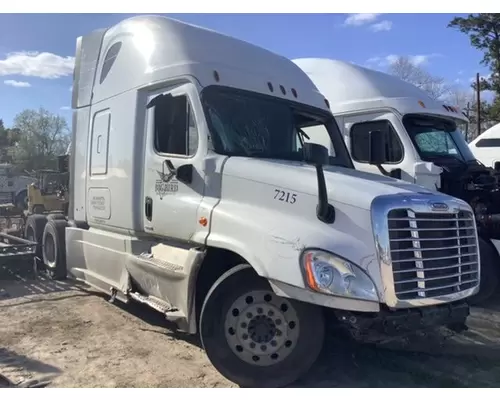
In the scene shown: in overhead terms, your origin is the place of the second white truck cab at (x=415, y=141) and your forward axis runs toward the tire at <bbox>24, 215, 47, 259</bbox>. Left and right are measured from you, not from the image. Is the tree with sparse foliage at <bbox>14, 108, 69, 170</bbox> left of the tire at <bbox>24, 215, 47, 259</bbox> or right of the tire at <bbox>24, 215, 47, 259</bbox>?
right

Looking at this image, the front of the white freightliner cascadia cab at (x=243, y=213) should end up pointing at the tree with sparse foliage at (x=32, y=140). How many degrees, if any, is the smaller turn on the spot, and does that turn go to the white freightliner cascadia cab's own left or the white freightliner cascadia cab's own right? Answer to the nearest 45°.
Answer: approximately 180°

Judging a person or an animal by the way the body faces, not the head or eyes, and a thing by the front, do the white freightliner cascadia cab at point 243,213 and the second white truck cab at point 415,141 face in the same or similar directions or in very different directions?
same or similar directions

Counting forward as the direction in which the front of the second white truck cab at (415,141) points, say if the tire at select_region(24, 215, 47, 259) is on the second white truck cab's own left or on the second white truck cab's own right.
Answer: on the second white truck cab's own right

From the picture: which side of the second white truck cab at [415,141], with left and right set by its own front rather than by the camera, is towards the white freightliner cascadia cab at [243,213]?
right

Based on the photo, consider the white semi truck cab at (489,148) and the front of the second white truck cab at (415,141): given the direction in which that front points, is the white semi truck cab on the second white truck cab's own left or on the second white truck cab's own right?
on the second white truck cab's own left

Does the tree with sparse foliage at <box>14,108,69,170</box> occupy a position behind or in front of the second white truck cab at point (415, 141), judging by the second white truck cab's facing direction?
behind

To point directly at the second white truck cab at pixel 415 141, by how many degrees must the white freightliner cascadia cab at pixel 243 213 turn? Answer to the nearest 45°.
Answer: approximately 90° to its left

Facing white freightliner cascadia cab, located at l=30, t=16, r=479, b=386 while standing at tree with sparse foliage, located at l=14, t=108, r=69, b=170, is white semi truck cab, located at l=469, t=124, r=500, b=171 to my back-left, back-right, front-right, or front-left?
front-left

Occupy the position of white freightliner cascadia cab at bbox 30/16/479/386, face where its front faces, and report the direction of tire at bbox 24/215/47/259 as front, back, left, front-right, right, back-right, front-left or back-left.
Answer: back

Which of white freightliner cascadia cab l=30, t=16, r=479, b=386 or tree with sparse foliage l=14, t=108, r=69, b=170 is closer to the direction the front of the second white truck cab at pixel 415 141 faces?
the white freightliner cascadia cab

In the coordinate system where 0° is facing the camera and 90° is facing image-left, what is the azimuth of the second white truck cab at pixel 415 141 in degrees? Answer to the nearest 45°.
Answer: approximately 315°

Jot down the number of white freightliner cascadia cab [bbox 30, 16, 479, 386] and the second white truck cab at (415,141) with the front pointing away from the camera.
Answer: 0

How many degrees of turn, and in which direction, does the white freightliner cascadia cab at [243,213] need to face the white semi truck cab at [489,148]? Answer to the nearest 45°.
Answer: approximately 90° to its left
